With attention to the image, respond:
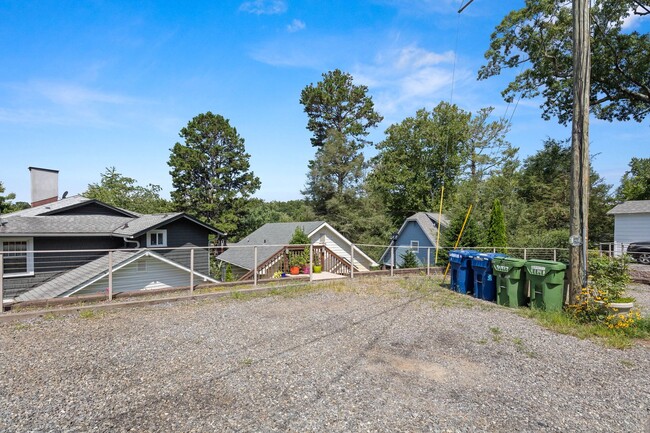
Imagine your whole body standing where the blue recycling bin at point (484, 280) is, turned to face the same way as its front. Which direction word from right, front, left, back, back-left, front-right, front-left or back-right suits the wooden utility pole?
left

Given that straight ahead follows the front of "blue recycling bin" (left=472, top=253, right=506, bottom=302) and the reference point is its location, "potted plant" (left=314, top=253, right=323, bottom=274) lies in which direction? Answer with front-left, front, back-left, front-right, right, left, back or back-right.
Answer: right

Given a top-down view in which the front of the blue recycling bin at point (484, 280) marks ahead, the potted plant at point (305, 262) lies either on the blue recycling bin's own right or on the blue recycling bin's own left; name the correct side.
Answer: on the blue recycling bin's own right

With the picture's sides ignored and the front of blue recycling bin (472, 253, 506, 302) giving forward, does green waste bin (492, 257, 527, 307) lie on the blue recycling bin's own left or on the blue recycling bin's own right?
on the blue recycling bin's own left

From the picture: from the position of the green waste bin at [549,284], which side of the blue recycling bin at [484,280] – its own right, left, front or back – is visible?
left

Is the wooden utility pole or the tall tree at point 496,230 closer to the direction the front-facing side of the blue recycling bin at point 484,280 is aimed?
the wooden utility pole

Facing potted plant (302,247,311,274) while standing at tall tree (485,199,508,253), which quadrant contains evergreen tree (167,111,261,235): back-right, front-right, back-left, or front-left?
front-right

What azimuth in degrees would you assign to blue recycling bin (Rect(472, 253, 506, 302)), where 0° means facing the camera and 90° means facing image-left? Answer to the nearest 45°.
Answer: approximately 45°

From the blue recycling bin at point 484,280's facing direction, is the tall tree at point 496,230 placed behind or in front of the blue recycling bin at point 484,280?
behind

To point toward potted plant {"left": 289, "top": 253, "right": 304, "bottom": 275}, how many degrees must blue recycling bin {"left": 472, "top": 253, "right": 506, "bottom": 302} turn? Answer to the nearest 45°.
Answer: approximately 90° to its right

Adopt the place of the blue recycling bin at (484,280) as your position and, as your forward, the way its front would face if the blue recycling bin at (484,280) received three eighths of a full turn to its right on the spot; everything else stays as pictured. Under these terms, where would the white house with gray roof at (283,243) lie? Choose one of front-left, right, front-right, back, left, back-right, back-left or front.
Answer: front-left

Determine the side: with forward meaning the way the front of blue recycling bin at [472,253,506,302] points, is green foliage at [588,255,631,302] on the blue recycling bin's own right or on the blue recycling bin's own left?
on the blue recycling bin's own left

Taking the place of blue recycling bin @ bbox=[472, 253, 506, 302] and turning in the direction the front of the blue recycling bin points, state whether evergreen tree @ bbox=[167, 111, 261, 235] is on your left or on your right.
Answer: on your right

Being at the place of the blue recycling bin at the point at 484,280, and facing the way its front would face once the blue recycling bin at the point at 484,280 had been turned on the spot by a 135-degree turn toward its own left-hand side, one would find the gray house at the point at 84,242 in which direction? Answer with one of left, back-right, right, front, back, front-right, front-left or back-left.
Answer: back

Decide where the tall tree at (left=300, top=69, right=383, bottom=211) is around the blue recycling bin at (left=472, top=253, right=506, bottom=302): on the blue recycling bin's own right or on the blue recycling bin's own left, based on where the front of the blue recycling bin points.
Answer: on the blue recycling bin's own right
